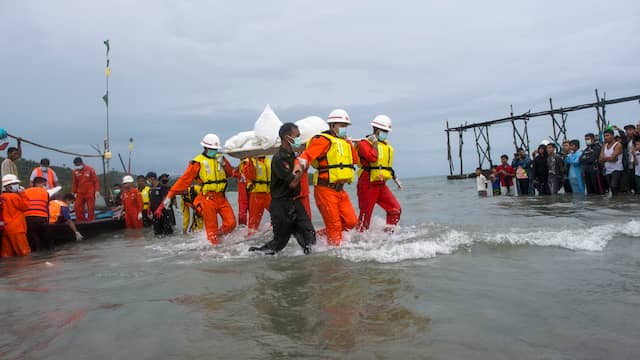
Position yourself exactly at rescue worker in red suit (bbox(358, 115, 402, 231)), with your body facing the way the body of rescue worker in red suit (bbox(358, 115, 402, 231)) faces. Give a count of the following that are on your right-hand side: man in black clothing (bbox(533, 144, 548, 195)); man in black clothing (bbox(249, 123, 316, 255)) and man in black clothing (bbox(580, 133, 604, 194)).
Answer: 1

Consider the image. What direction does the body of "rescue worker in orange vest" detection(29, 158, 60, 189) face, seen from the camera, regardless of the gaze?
toward the camera

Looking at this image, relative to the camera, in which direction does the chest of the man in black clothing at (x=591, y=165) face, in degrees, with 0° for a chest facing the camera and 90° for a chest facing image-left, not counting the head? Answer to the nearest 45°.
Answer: approximately 45°

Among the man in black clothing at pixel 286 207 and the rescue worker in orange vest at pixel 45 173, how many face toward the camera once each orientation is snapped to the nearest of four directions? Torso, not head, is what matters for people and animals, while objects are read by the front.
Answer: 1

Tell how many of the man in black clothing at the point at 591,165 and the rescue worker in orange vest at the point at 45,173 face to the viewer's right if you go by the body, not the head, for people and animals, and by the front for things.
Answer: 0

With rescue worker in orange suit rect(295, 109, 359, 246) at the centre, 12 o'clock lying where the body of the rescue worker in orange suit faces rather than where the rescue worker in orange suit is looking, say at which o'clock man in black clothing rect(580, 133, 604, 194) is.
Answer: The man in black clothing is roughly at 9 o'clock from the rescue worker in orange suit.
